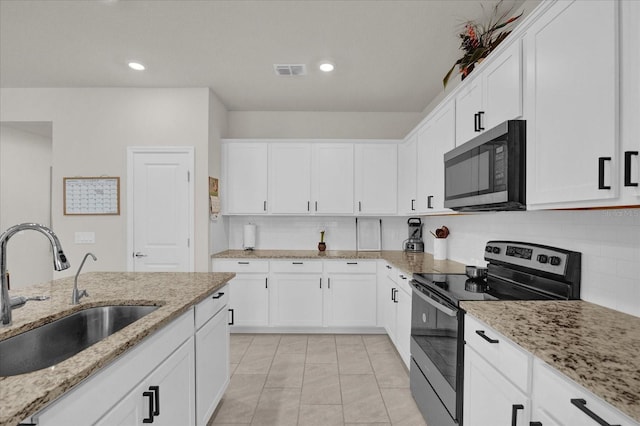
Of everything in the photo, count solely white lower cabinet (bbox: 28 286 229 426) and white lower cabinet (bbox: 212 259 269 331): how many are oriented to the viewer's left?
0

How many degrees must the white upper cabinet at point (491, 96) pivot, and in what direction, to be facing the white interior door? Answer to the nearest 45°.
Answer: approximately 45° to its right

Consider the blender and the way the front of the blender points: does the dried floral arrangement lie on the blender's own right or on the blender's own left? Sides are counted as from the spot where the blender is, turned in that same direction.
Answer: on the blender's own left

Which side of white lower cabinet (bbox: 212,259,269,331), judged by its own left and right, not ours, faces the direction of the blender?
left

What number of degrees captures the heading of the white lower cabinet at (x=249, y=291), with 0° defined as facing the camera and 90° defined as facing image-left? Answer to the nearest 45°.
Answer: approximately 0°

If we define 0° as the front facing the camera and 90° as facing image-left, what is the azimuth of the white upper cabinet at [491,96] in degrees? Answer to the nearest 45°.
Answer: approximately 45°

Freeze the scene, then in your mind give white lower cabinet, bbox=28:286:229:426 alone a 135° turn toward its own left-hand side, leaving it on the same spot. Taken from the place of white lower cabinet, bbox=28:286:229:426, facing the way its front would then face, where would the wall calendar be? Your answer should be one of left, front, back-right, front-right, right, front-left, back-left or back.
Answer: front

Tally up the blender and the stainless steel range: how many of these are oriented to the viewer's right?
0

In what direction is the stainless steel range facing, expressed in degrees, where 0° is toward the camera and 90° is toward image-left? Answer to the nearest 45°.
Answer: approximately 45°
